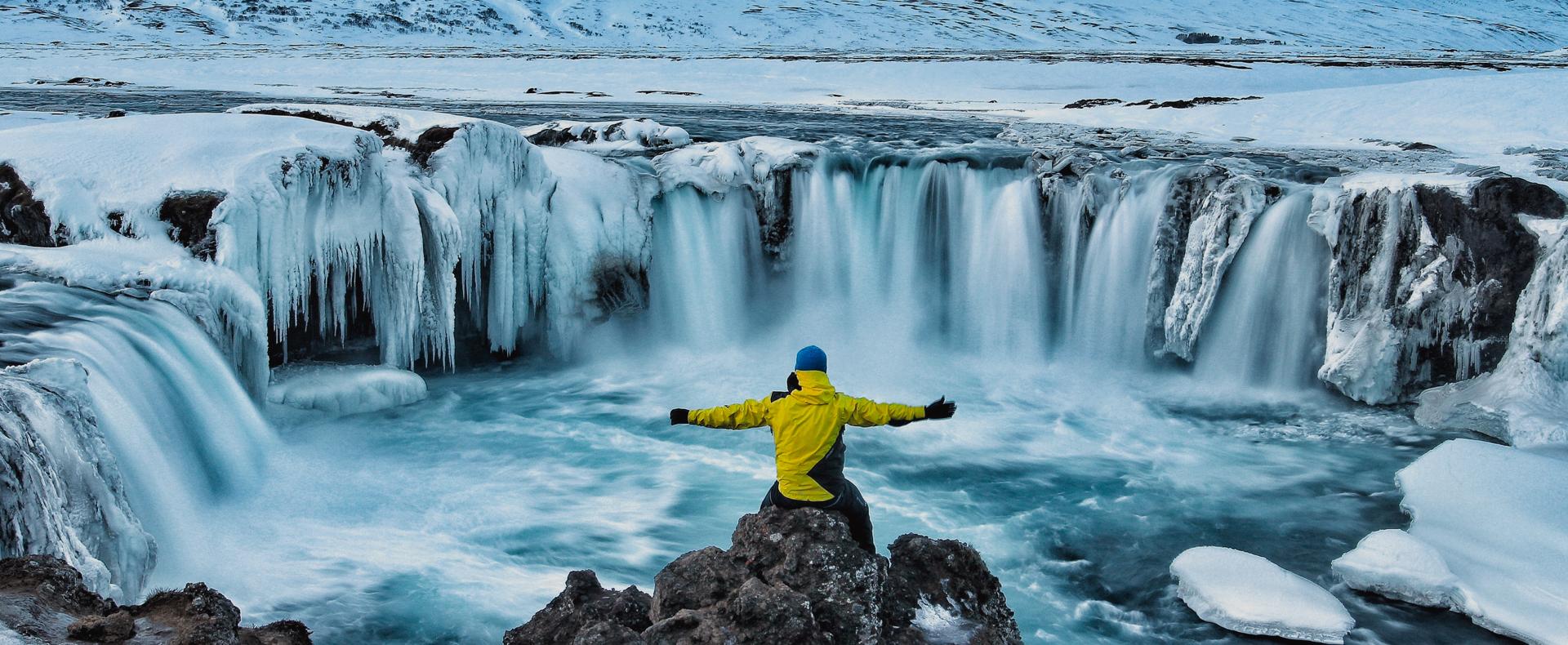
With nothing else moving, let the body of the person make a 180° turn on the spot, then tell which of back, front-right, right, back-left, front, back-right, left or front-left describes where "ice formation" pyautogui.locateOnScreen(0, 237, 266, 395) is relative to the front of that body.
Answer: back-right

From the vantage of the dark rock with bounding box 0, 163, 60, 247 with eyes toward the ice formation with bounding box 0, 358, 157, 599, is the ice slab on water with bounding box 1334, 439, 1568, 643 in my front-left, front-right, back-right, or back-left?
front-left

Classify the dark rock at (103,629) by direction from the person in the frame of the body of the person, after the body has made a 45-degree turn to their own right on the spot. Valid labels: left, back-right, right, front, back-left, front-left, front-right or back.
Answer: back

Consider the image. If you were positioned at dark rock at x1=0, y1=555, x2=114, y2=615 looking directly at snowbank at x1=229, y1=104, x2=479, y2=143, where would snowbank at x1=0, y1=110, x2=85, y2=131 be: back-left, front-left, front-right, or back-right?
front-left

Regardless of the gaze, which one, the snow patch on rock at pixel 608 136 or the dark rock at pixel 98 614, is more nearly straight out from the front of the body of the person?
the snow patch on rock

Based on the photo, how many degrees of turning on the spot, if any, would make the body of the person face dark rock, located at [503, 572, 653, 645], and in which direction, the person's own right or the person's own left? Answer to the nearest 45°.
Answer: approximately 135° to the person's own left

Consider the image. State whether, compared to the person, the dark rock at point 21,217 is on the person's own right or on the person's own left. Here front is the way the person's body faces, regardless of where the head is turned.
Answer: on the person's own left

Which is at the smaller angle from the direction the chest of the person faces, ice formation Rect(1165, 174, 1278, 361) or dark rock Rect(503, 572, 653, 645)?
the ice formation

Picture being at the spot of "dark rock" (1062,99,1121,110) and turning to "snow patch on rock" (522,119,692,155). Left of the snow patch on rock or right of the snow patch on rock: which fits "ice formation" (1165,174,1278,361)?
left

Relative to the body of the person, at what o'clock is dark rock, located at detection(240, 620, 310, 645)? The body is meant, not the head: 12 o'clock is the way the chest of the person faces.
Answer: The dark rock is roughly at 8 o'clock from the person.

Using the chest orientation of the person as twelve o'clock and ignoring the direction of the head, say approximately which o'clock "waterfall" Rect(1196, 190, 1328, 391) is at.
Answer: The waterfall is roughly at 1 o'clock from the person.

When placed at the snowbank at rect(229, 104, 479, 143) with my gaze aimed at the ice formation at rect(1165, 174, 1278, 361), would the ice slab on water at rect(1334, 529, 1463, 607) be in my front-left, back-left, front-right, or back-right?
front-right

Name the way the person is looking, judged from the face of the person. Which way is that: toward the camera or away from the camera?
away from the camera

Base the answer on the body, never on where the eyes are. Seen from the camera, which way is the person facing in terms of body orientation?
away from the camera

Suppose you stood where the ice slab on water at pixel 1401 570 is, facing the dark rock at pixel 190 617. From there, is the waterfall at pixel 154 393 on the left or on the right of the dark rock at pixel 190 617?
right

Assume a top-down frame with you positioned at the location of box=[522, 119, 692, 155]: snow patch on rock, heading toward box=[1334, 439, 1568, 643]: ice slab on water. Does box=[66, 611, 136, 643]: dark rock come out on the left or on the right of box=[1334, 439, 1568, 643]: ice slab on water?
right

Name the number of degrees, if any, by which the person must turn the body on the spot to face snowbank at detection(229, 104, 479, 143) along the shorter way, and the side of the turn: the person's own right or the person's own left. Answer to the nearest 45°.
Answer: approximately 45° to the person's own left
